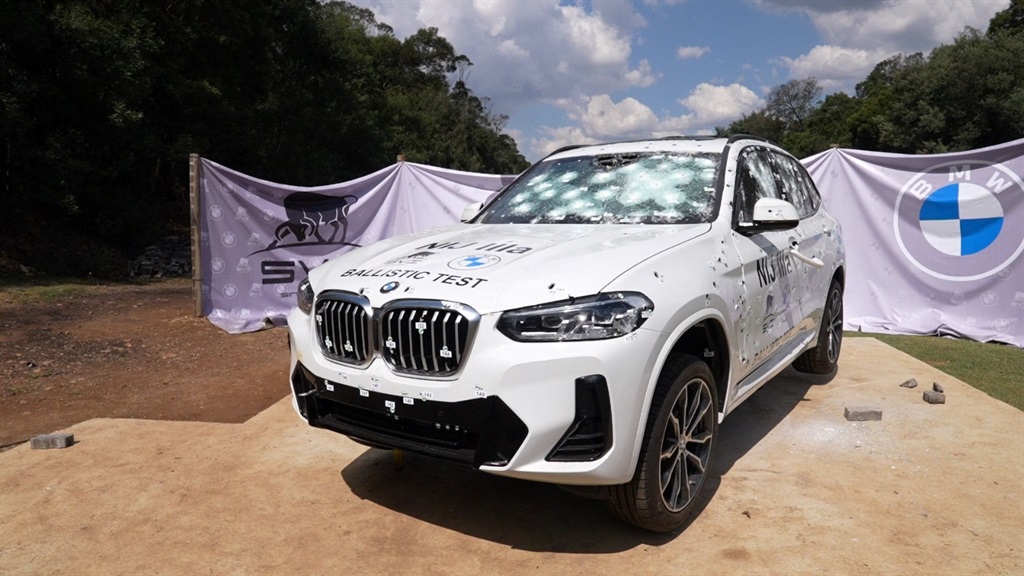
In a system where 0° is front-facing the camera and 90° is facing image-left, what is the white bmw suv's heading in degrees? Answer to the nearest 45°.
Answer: approximately 45°

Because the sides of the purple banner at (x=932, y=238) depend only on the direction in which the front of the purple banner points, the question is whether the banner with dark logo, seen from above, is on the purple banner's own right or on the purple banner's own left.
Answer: on the purple banner's own right

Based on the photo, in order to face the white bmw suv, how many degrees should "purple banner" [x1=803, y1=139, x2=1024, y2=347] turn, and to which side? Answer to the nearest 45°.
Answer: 0° — it already faces it

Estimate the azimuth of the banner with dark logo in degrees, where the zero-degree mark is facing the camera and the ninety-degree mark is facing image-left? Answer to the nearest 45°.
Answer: approximately 0°

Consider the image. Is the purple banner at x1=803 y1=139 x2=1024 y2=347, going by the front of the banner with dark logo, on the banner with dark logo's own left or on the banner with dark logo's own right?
on the banner with dark logo's own left

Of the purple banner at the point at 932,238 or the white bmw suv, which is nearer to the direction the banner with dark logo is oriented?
the white bmw suv

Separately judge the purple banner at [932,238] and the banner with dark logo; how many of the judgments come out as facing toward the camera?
2

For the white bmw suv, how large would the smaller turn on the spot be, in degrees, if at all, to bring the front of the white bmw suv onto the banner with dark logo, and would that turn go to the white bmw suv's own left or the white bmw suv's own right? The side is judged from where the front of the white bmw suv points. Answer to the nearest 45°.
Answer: approximately 90° to the white bmw suv's own right
